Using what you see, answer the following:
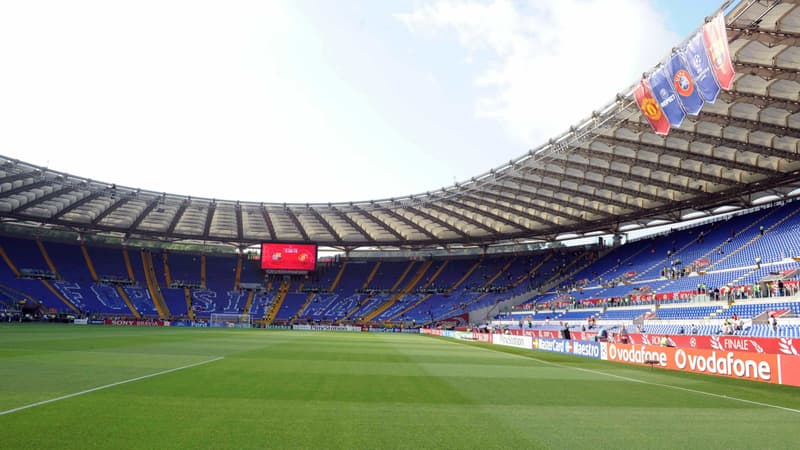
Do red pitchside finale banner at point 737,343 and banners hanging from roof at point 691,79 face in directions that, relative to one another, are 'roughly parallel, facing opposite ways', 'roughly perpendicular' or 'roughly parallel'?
roughly parallel

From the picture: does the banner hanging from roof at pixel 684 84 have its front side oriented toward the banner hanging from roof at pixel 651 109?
no

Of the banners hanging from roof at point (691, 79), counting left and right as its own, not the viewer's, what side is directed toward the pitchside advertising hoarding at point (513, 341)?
right

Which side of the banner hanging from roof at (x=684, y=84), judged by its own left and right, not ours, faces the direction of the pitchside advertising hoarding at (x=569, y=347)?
right

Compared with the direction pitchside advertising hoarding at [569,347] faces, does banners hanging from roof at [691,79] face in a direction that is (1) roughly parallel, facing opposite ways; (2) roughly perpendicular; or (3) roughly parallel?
roughly parallel

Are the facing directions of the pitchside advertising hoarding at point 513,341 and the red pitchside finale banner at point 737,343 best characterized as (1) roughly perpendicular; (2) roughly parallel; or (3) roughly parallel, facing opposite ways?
roughly parallel

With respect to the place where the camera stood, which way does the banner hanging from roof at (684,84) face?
facing the viewer and to the left of the viewer

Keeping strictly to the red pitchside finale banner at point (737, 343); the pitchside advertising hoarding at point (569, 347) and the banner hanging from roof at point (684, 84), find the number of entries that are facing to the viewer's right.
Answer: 0

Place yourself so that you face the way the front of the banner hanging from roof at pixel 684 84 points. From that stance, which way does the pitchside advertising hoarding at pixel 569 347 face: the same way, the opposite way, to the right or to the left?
the same way

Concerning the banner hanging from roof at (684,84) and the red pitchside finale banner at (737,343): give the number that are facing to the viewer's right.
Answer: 0

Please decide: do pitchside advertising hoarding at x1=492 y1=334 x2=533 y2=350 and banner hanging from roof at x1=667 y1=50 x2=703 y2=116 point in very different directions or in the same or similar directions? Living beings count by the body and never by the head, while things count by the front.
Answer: same or similar directions

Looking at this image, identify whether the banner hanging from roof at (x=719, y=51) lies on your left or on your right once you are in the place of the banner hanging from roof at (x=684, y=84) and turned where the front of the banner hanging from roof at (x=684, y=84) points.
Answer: on your left

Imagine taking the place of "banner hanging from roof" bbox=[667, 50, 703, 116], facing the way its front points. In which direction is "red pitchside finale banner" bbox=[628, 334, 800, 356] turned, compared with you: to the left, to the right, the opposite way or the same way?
the same way
